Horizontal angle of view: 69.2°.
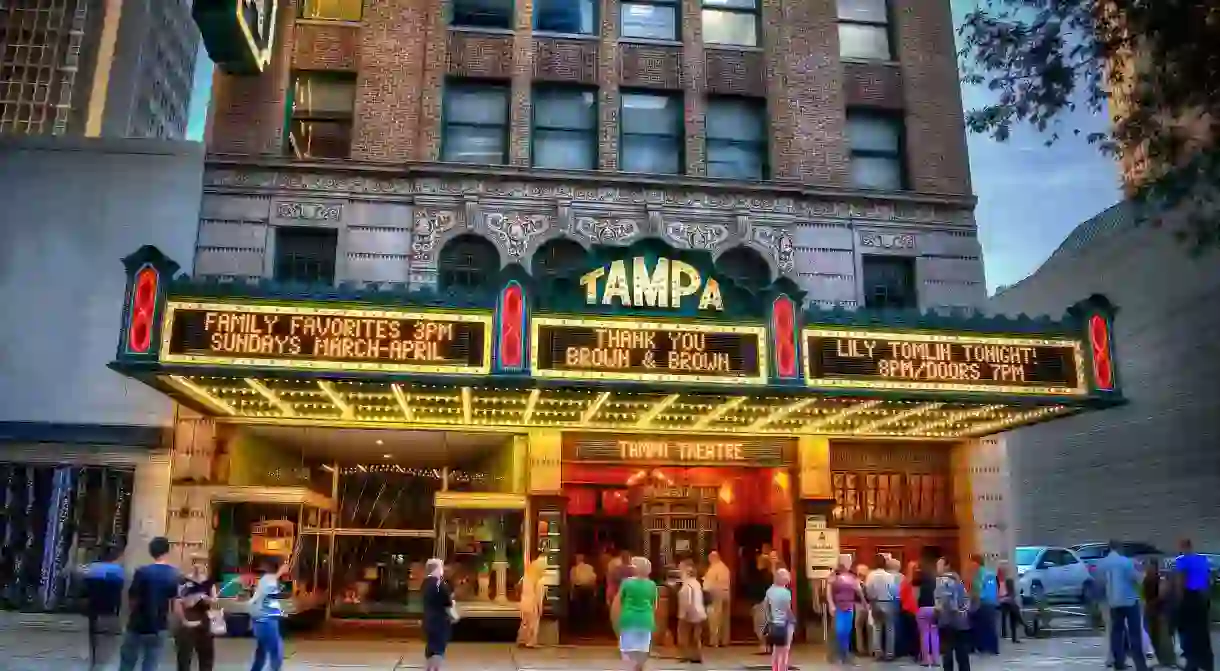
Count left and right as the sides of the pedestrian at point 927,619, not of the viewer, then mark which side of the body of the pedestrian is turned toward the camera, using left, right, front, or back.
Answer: back

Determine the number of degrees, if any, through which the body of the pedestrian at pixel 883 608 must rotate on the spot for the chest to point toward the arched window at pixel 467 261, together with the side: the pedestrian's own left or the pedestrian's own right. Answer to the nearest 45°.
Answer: approximately 90° to the pedestrian's own left

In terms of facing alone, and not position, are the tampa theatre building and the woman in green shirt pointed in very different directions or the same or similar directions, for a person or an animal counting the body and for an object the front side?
very different directions

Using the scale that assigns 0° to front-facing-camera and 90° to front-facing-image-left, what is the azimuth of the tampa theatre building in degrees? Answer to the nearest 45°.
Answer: approximately 0°

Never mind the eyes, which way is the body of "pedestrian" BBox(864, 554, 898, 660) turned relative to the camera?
away from the camera

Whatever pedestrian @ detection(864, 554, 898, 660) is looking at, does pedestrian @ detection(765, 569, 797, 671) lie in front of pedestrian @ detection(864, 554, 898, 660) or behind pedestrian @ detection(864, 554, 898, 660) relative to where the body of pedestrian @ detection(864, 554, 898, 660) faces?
behind

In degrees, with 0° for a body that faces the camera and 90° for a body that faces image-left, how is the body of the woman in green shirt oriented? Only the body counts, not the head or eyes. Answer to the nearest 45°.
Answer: approximately 180°
